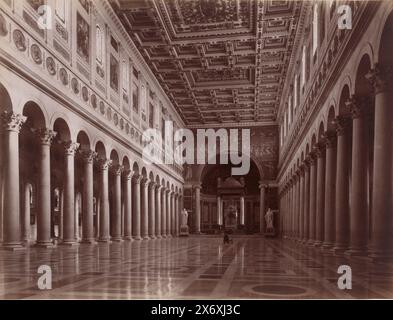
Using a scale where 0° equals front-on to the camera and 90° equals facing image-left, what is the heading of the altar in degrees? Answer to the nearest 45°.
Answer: approximately 0°

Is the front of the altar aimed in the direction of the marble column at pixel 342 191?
yes

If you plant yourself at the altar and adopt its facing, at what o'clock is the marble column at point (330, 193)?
The marble column is roughly at 12 o'clock from the altar.

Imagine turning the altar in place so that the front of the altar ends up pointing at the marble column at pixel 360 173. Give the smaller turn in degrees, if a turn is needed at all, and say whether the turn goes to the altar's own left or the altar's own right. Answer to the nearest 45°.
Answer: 0° — it already faces it
